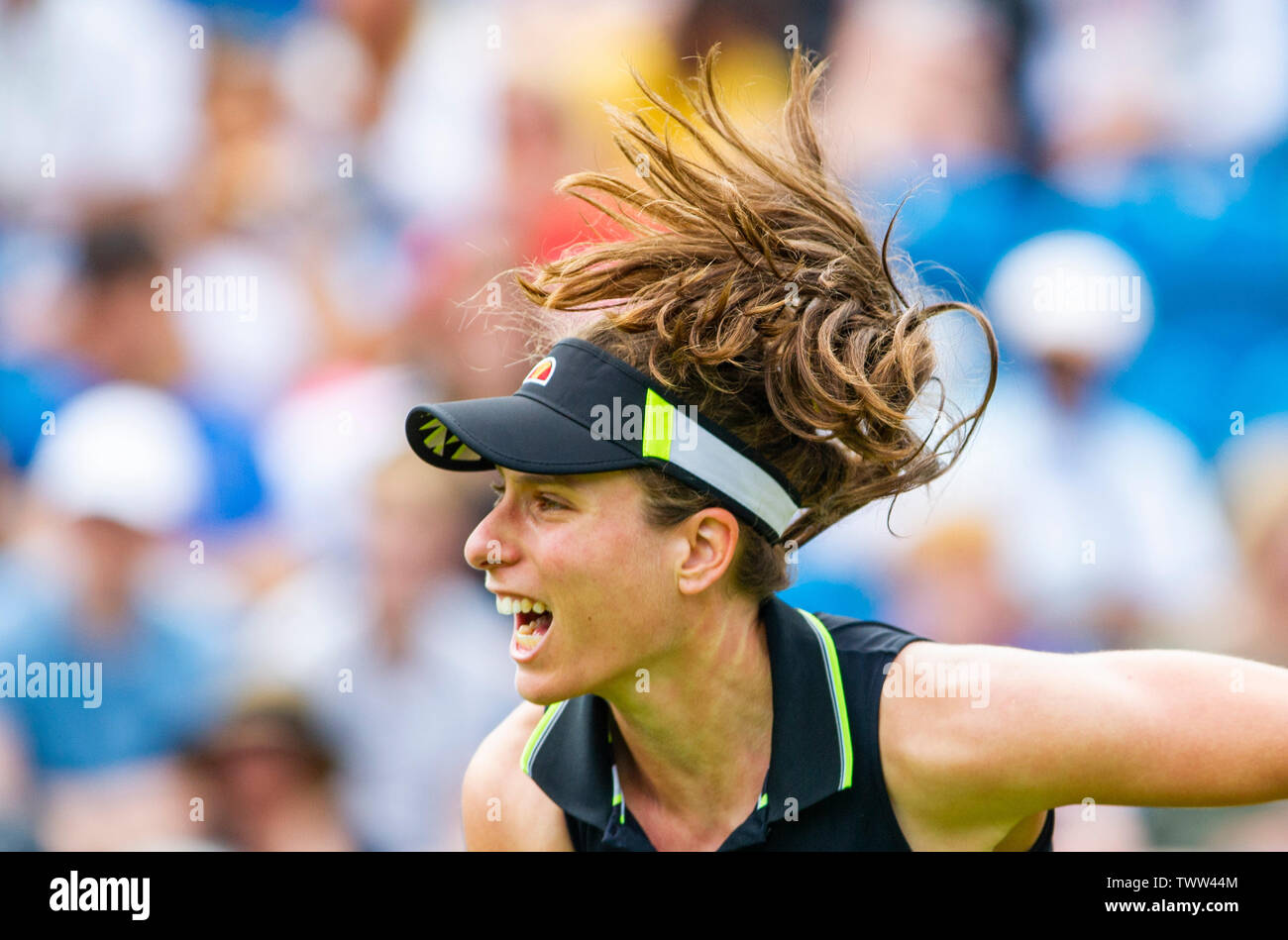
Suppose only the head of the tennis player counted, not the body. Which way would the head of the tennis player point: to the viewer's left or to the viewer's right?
to the viewer's left

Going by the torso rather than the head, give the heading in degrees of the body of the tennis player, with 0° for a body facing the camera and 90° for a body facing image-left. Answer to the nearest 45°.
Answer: approximately 45°
